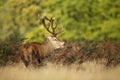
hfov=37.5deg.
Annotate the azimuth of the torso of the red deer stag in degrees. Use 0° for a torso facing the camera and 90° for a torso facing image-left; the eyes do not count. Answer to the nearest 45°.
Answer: approximately 225°
